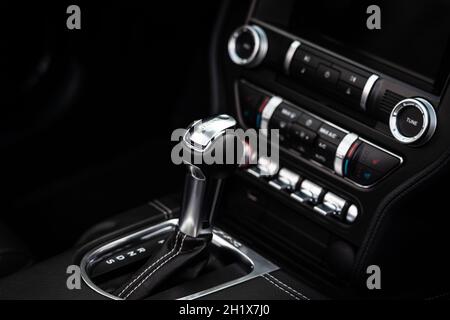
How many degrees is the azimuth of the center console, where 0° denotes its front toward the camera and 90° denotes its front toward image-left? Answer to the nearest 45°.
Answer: approximately 45°
